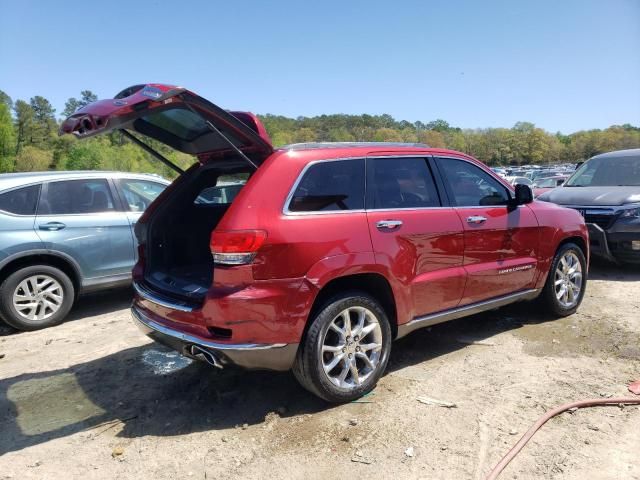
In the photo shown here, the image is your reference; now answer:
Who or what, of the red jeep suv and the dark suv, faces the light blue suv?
the dark suv

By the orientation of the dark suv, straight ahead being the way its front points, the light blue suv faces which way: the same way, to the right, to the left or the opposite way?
the opposite way

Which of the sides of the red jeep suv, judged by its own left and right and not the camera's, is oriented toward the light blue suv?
left

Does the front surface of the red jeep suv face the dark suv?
yes

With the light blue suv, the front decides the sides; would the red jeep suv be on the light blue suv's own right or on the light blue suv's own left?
on the light blue suv's own right

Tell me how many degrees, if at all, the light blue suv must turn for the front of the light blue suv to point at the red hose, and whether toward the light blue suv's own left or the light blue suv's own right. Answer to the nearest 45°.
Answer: approximately 45° to the light blue suv's own right

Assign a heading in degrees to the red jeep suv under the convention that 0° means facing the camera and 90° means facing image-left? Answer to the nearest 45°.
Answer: approximately 225°

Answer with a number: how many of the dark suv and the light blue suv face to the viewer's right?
1

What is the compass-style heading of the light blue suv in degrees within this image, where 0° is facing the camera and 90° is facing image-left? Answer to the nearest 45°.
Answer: approximately 270°

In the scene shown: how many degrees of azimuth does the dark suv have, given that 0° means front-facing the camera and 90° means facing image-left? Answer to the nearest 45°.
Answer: approximately 45°

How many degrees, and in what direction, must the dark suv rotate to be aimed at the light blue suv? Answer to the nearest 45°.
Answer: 0° — it already faces it
